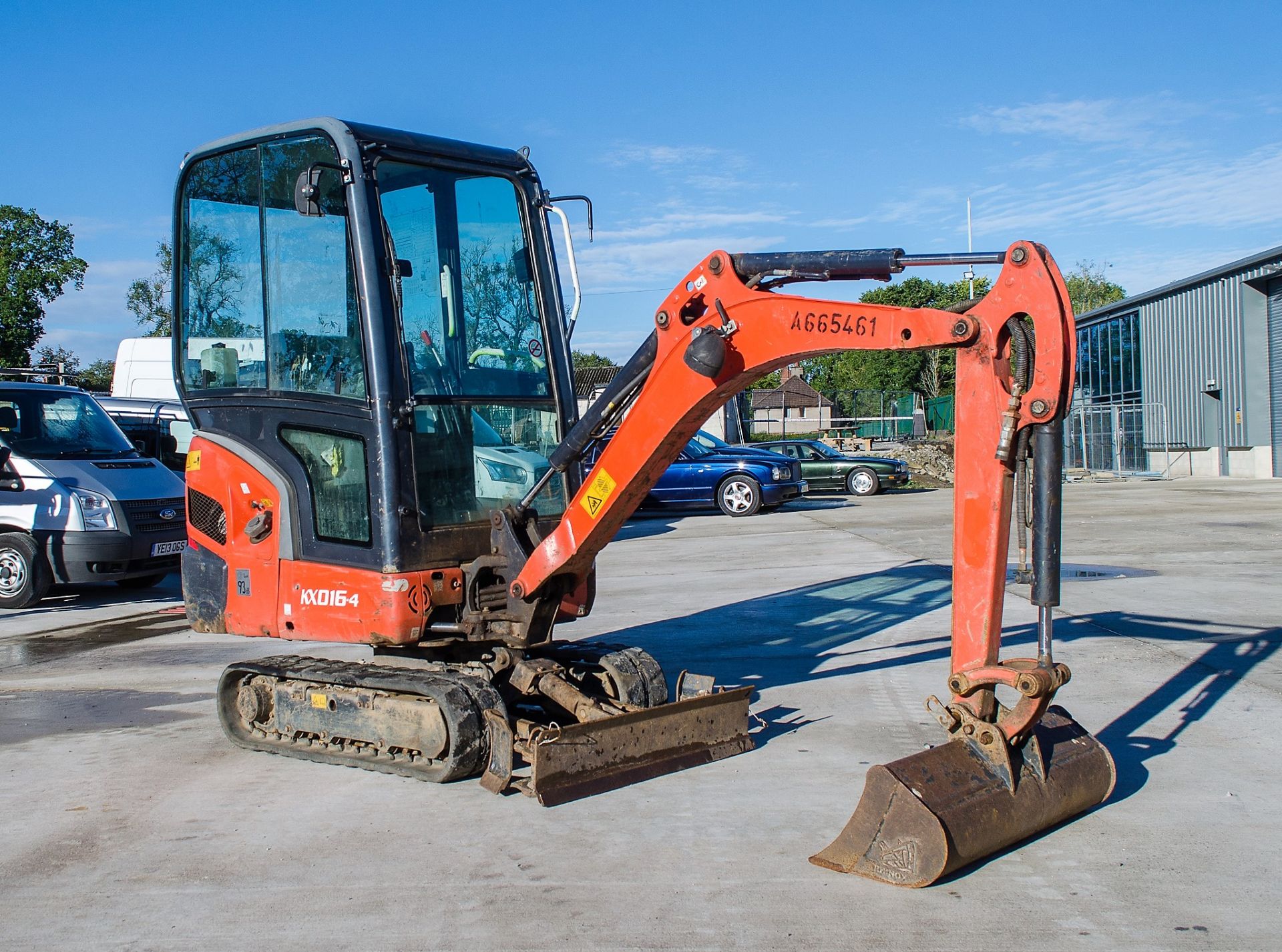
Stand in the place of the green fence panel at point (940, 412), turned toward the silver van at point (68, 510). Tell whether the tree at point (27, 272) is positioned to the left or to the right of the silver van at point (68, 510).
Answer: right

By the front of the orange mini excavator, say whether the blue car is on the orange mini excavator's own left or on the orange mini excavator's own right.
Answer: on the orange mini excavator's own left

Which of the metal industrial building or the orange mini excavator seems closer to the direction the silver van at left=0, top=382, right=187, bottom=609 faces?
the orange mini excavator

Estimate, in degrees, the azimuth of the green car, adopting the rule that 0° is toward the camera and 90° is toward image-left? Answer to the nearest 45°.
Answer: approximately 270°

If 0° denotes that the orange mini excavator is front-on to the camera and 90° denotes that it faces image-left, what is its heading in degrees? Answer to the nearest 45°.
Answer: approximately 315°

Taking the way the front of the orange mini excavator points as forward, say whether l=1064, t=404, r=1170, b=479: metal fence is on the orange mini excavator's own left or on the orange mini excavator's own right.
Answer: on the orange mini excavator's own left

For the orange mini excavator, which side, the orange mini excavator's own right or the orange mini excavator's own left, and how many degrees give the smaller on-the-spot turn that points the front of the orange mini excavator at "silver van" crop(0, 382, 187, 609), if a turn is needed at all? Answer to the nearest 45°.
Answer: approximately 180°

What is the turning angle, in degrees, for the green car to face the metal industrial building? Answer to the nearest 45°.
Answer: approximately 45° to its left

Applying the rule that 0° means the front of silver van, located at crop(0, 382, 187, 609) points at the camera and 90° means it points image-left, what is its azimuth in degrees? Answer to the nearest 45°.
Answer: approximately 315°

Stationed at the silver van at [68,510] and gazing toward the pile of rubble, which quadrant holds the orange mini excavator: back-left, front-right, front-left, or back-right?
back-right

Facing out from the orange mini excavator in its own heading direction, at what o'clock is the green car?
The green car is roughly at 8 o'clock from the orange mini excavator.

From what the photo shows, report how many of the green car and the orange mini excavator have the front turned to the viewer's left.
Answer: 0
